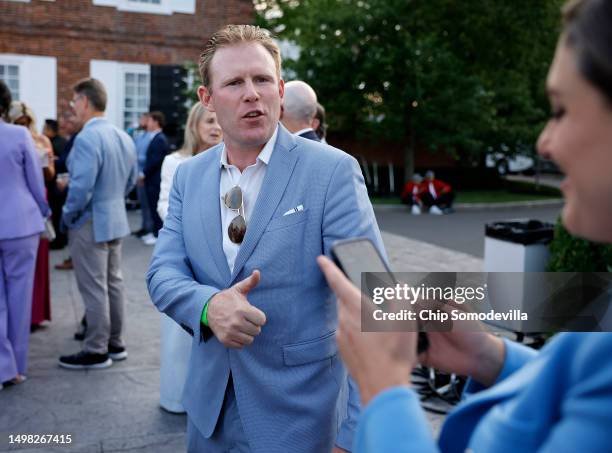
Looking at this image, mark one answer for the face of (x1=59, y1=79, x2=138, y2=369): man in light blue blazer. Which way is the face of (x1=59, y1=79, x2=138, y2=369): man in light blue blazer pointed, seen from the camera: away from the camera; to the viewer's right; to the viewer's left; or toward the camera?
to the viewer's left

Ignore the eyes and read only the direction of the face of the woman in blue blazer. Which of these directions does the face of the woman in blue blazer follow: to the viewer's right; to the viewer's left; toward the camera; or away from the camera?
to the viewer's left

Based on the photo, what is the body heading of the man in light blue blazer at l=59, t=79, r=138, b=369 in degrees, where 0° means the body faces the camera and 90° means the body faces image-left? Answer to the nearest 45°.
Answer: approximately 135°

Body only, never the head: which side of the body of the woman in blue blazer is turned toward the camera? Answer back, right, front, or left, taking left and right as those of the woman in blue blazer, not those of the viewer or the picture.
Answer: left

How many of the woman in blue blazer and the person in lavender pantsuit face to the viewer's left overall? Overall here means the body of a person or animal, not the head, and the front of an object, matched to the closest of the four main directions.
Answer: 1
